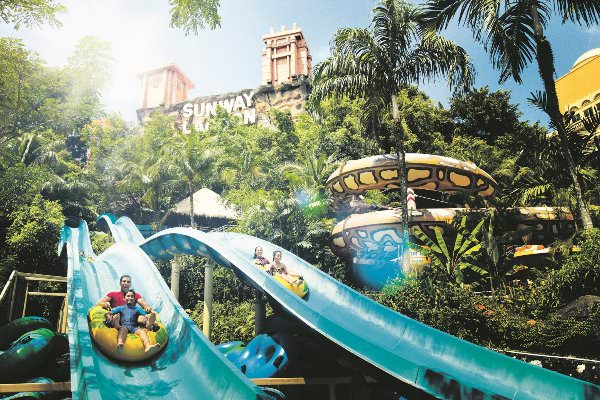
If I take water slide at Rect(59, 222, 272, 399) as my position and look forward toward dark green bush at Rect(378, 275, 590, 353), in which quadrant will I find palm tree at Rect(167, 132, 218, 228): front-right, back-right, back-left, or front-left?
front-left

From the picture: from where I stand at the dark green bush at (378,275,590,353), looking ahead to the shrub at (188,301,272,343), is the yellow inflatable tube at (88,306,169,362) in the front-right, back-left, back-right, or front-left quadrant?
front-left

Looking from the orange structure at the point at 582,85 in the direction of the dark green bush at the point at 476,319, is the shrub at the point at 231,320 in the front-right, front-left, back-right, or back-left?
front-right

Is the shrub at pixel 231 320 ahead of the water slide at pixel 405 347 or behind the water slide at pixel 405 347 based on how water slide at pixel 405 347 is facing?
behind
